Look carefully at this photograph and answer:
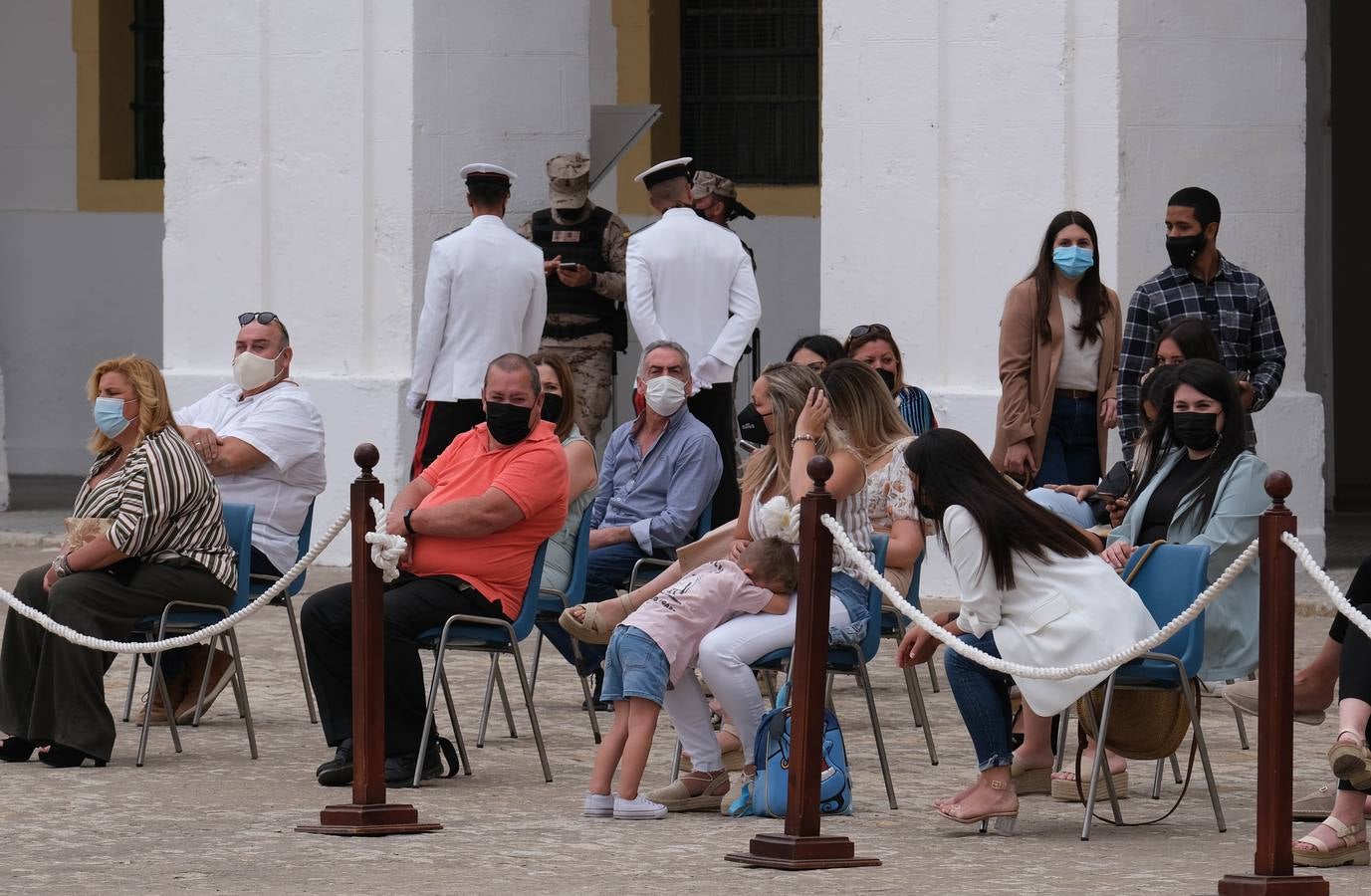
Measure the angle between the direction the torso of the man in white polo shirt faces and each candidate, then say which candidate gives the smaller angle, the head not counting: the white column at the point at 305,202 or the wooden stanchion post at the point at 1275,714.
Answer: the wooden stanchion post

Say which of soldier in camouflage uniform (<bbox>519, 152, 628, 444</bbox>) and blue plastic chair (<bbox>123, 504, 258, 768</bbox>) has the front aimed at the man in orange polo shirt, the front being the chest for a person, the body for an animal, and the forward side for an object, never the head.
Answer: the soldier in camouflage uniform

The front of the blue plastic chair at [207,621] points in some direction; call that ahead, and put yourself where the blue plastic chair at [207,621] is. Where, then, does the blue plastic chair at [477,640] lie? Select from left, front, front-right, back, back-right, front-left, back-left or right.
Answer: back-left

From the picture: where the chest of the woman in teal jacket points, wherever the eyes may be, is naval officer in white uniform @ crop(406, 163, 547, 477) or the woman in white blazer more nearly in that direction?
the woman in white blazer

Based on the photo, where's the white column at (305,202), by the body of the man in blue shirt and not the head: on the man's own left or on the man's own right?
on the man's own right

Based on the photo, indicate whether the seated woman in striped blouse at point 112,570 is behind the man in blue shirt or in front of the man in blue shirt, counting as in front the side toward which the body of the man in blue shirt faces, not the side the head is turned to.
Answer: in front

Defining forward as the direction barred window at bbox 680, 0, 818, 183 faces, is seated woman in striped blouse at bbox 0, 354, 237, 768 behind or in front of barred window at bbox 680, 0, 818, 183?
in front

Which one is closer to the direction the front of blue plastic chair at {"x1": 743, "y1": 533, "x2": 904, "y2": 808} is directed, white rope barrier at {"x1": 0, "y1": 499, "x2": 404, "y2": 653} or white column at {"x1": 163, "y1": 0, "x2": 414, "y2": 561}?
the white rope barrier

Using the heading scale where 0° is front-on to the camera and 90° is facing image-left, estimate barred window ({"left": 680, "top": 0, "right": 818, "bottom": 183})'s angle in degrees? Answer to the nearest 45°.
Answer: approximately 0°
